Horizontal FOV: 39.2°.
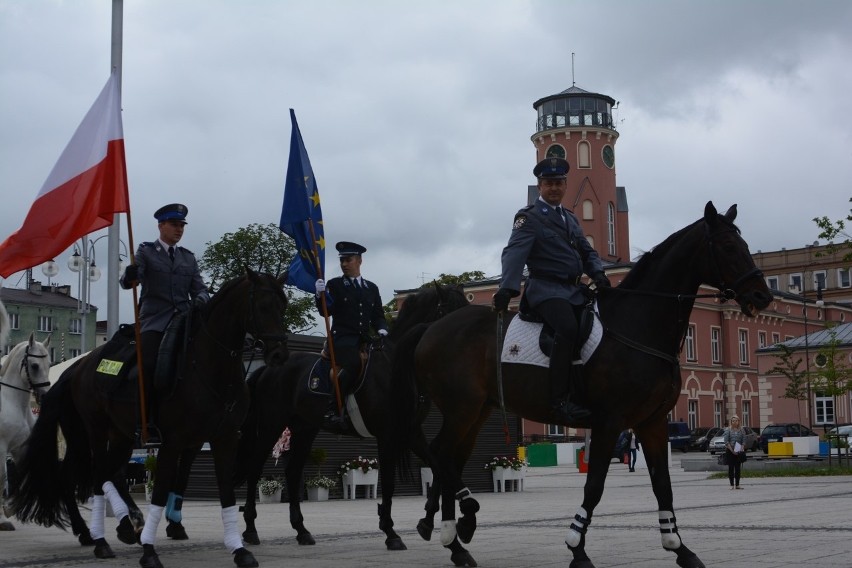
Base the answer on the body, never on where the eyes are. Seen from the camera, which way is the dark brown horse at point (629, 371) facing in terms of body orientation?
to the viewer's right

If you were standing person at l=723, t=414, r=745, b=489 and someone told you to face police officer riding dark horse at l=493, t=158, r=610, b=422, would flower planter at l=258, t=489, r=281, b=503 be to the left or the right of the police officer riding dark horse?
right

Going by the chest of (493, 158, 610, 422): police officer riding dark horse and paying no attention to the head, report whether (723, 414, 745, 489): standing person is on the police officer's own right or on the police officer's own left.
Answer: on the police officer's own left

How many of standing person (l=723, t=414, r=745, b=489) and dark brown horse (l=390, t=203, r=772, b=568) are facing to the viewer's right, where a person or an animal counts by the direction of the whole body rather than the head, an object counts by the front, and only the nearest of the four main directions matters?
1

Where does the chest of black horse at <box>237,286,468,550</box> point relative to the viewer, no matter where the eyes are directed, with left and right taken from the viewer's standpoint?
facing to the right of the viewer

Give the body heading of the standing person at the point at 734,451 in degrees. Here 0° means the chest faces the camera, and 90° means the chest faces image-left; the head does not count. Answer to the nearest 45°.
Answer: approximately 0°

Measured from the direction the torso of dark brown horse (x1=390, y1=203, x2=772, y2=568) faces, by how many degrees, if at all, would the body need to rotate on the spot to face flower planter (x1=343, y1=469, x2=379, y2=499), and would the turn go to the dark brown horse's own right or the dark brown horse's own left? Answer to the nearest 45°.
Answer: approximately 90° to the dark brown horse's own left

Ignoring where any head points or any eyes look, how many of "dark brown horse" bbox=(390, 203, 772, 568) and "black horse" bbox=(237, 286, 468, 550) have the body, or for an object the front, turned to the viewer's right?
2

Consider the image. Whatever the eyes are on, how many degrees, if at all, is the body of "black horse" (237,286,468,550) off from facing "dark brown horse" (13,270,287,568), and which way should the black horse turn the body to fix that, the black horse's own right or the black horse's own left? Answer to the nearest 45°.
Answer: approximately 90° to the black horse's own right
